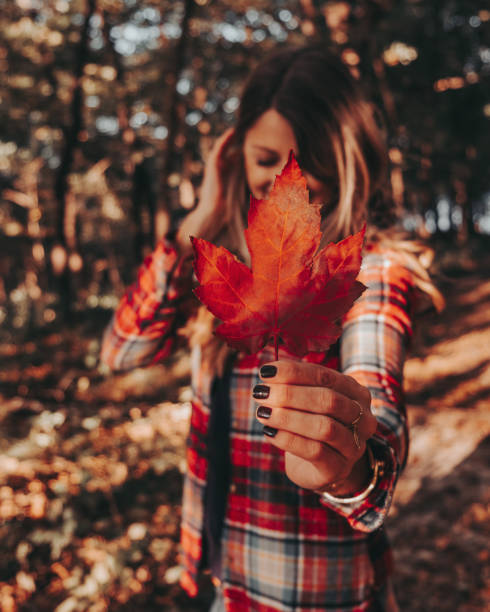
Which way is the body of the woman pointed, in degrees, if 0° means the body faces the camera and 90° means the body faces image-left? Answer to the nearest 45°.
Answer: approximately 0°
